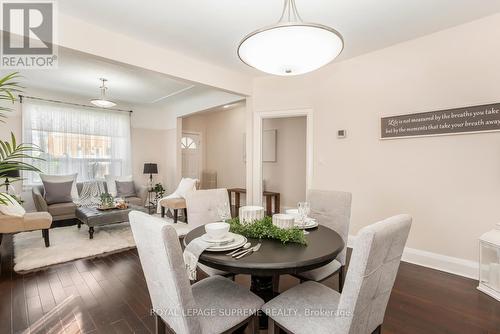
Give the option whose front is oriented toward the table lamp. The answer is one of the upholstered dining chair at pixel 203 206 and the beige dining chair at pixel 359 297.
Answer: the beige dining chair

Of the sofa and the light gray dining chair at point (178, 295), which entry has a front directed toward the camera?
the sofa

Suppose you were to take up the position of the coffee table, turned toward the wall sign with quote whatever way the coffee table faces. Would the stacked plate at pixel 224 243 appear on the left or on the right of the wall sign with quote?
right

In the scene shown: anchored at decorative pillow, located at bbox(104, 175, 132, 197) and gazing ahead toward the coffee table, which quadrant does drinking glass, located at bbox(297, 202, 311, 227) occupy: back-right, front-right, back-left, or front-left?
front-left

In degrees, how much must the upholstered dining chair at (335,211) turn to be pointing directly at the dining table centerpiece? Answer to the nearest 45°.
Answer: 0° — it already faces it

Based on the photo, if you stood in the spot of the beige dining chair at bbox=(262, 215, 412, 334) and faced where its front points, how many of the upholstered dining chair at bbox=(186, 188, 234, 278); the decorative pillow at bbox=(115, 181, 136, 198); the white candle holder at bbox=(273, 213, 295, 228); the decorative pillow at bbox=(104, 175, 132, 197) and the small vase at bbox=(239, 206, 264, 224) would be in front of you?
5

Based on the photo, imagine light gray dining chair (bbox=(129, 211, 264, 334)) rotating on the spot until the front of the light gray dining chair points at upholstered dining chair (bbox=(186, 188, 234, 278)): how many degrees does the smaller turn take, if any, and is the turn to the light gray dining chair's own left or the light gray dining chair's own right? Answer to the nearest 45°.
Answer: approximately 45° to the light gray dining chair's own left

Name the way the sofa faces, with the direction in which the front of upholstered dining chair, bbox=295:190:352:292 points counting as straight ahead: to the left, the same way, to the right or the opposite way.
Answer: to the left

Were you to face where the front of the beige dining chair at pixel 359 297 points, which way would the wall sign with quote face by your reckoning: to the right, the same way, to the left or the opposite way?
to the left

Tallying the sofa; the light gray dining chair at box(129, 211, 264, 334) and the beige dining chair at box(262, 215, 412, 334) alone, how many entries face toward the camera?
1

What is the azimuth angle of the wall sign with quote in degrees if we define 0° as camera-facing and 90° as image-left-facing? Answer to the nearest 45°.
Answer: approximately 45°

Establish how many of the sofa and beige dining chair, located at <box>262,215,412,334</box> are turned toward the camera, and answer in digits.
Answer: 1

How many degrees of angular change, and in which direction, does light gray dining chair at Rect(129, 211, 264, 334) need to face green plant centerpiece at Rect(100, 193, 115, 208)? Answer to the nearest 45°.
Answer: approximately 90° to its left

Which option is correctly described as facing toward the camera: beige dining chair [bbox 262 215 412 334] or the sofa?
the sofa

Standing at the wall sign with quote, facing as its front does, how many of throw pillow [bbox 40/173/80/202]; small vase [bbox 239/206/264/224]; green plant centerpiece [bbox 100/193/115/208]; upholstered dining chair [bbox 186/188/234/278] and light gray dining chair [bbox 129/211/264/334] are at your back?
0

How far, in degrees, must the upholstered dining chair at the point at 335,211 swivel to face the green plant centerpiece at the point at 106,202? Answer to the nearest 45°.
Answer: approximately 45° to its right

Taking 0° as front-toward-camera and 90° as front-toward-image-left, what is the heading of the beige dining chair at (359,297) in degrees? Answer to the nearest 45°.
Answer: approximately 135°

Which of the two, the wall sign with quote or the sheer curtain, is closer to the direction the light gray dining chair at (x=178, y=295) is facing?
the wall sign with quote

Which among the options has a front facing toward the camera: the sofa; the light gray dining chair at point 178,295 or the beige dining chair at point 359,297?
the sofa

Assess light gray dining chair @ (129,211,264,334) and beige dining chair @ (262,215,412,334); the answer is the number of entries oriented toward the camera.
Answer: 0

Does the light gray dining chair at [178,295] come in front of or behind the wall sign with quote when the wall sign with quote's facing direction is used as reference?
in front

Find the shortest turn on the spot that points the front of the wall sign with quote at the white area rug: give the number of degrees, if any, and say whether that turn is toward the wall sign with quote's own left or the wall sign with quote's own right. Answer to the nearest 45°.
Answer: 0° — it already faces it

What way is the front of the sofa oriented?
toward the camera
